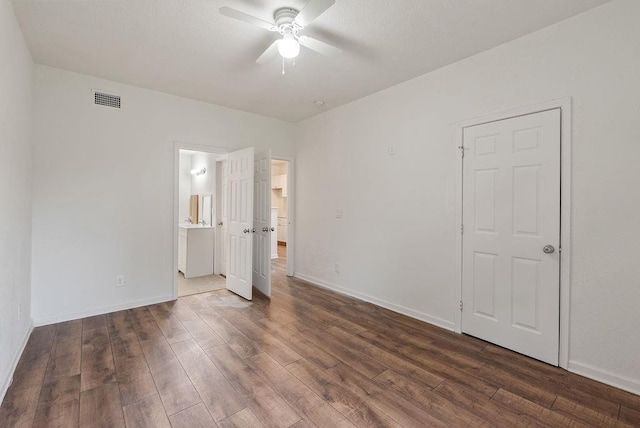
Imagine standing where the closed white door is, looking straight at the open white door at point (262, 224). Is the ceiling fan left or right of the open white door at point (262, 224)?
left

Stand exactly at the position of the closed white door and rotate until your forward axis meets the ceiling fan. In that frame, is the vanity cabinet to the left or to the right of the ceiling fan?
right

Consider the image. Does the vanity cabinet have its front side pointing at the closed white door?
no
